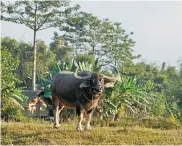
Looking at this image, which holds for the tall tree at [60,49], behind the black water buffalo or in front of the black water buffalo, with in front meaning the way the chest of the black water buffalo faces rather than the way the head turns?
behind

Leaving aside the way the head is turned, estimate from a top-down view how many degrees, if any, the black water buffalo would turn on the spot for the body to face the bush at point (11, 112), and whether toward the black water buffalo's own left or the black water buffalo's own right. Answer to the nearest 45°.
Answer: approximately 180°

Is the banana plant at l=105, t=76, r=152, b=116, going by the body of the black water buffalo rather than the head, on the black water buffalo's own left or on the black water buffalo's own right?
on the black water buffalo's own left

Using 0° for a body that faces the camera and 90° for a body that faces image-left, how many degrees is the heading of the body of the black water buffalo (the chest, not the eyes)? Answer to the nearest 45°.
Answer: approximately 315°

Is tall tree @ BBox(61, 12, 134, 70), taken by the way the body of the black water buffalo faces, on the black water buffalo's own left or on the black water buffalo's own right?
on the black water buffalo's own left
